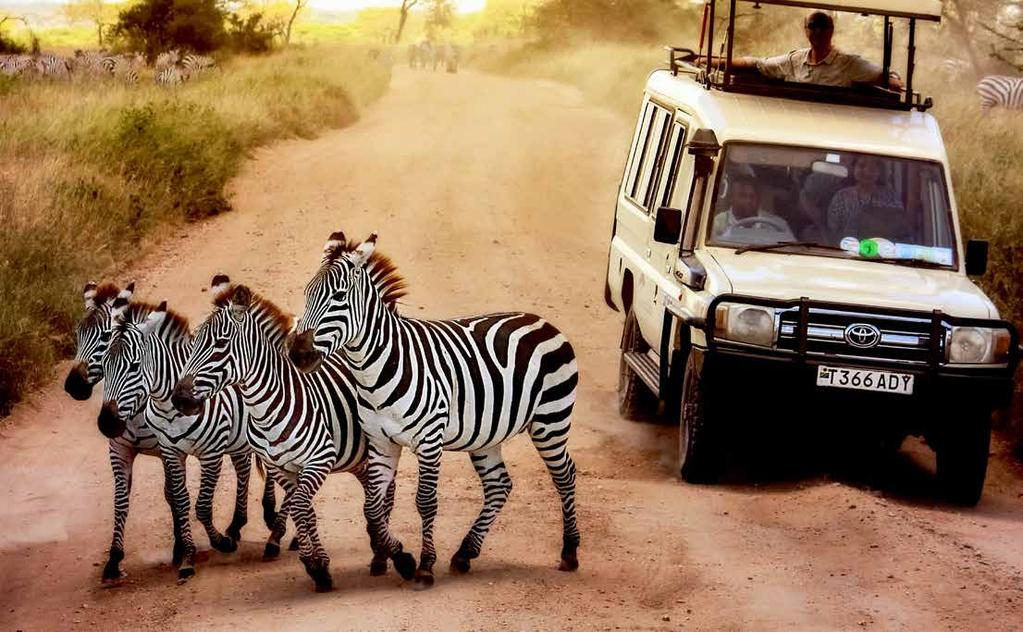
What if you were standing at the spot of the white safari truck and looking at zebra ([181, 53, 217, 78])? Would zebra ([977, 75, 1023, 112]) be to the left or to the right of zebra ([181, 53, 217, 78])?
right

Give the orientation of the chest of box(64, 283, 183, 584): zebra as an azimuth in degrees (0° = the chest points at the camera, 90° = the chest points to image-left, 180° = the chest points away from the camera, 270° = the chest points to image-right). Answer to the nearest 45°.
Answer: approximately 45°

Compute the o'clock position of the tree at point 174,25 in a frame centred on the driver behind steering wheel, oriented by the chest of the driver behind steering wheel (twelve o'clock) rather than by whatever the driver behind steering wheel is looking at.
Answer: The tree is roughly at 5 o'clock from the driver behind steering wheel.

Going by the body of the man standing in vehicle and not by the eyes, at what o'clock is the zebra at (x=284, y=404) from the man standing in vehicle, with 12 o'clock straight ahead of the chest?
The zebra is roughly at 1 o'clock from the man standing in vehicle.

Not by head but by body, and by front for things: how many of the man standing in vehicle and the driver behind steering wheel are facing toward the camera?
2

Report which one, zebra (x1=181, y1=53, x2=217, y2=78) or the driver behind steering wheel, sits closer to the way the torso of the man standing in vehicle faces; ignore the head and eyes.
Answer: the driver behind steering wheel
